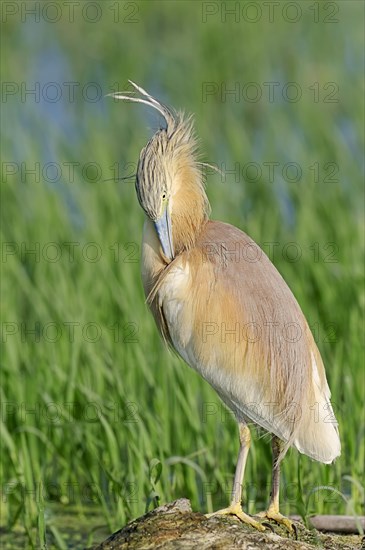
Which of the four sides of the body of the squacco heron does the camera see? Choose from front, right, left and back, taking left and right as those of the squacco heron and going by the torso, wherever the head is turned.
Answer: left
